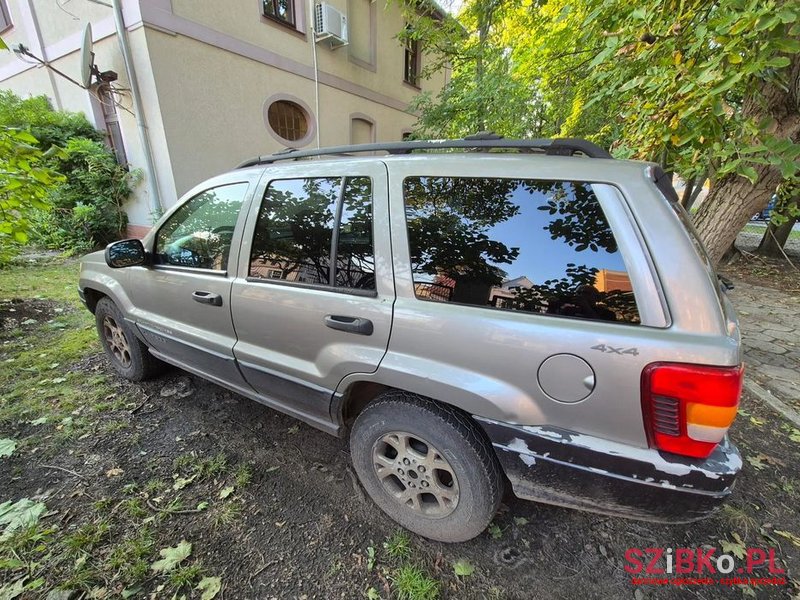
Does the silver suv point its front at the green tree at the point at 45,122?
yes

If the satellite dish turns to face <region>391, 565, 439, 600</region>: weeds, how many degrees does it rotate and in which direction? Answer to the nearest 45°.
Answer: approximately 90° to its left

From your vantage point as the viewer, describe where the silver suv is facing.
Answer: facing away from the viewer and to the left of the viewer

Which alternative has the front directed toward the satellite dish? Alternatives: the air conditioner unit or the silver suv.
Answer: the silver suv

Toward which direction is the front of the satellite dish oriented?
to the viewer's left

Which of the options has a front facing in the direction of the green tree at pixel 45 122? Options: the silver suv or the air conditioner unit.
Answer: the silver suv

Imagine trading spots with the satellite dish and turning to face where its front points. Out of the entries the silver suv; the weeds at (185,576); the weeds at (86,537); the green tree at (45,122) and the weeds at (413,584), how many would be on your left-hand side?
4

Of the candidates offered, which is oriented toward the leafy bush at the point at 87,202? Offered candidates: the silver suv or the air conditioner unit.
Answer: the silver suv

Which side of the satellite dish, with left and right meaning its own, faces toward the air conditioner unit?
back

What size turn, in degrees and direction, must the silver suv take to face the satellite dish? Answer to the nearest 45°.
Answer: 0° — it already faces it

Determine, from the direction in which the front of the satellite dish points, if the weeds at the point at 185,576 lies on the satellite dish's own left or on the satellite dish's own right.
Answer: on the satellite dish's own left

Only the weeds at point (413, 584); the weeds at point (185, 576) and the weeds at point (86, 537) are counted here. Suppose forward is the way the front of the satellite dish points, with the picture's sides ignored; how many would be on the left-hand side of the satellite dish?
3

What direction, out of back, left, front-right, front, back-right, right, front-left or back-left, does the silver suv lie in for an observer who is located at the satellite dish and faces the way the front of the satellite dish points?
left

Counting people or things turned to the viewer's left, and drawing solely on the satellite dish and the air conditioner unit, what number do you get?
1

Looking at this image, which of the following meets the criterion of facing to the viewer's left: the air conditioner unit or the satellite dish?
the satellite dish

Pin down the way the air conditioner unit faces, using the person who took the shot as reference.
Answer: facing the viewer and to the right of the viewer
